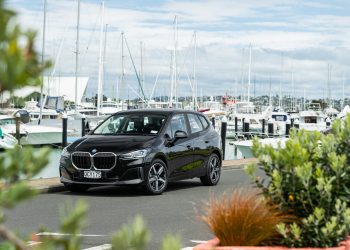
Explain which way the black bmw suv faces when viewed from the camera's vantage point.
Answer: facing the viewer and to the left of the viewer

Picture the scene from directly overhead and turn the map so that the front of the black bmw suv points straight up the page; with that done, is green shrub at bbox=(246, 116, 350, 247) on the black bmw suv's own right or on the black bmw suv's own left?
on the black bmw suv's own left

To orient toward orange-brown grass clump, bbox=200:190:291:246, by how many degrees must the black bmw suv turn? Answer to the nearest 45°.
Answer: approximately 45° to its left
